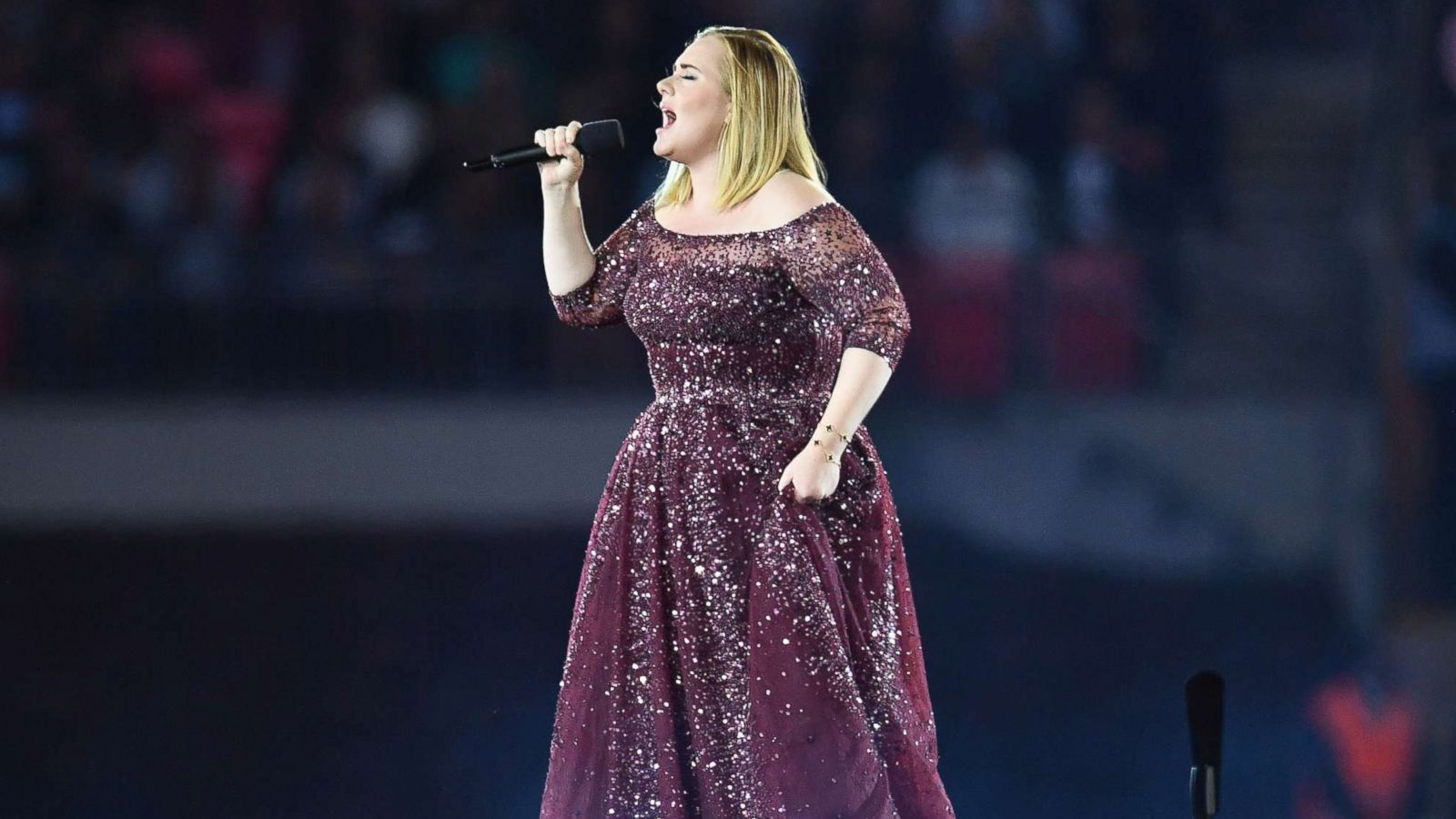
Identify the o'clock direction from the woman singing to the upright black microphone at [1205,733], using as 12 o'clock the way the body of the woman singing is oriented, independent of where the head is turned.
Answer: The upright black microphone is roughly at 8 o'clock from the woman singing.

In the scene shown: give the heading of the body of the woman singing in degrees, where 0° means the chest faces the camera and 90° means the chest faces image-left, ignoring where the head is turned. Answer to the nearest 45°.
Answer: approximately 45°

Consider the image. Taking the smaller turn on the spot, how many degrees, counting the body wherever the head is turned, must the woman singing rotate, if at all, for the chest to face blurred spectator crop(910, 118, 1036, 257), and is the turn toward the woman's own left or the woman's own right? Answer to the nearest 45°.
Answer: approximately 135° to the woman's own right
